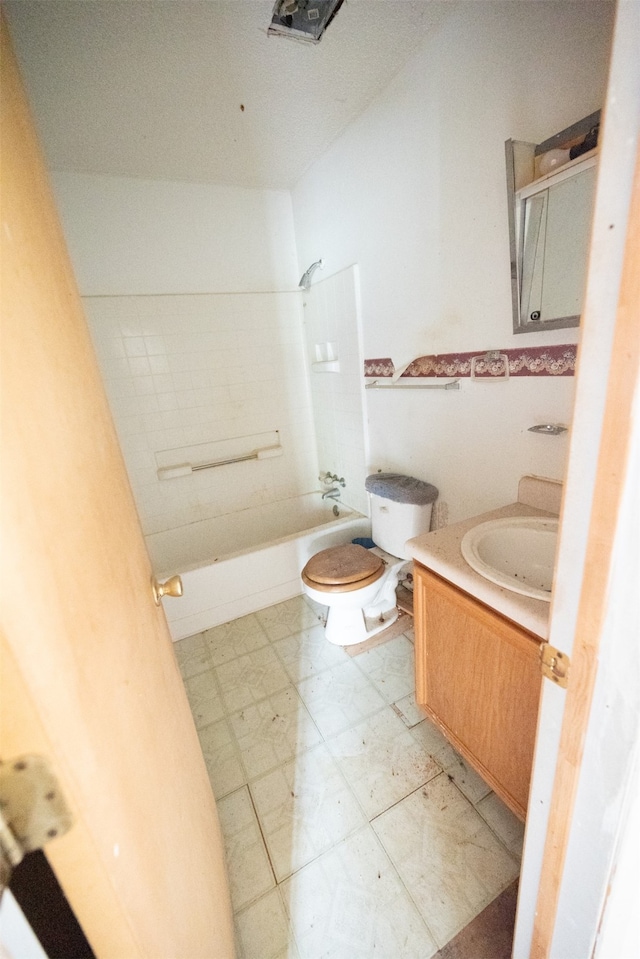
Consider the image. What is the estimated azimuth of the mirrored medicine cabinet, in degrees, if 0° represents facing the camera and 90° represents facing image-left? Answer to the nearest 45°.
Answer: approximately 45°

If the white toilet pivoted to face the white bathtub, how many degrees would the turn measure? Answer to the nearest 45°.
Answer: approximately 45° to its right

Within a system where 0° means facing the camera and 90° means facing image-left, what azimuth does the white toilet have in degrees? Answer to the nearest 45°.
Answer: approximately 45°
